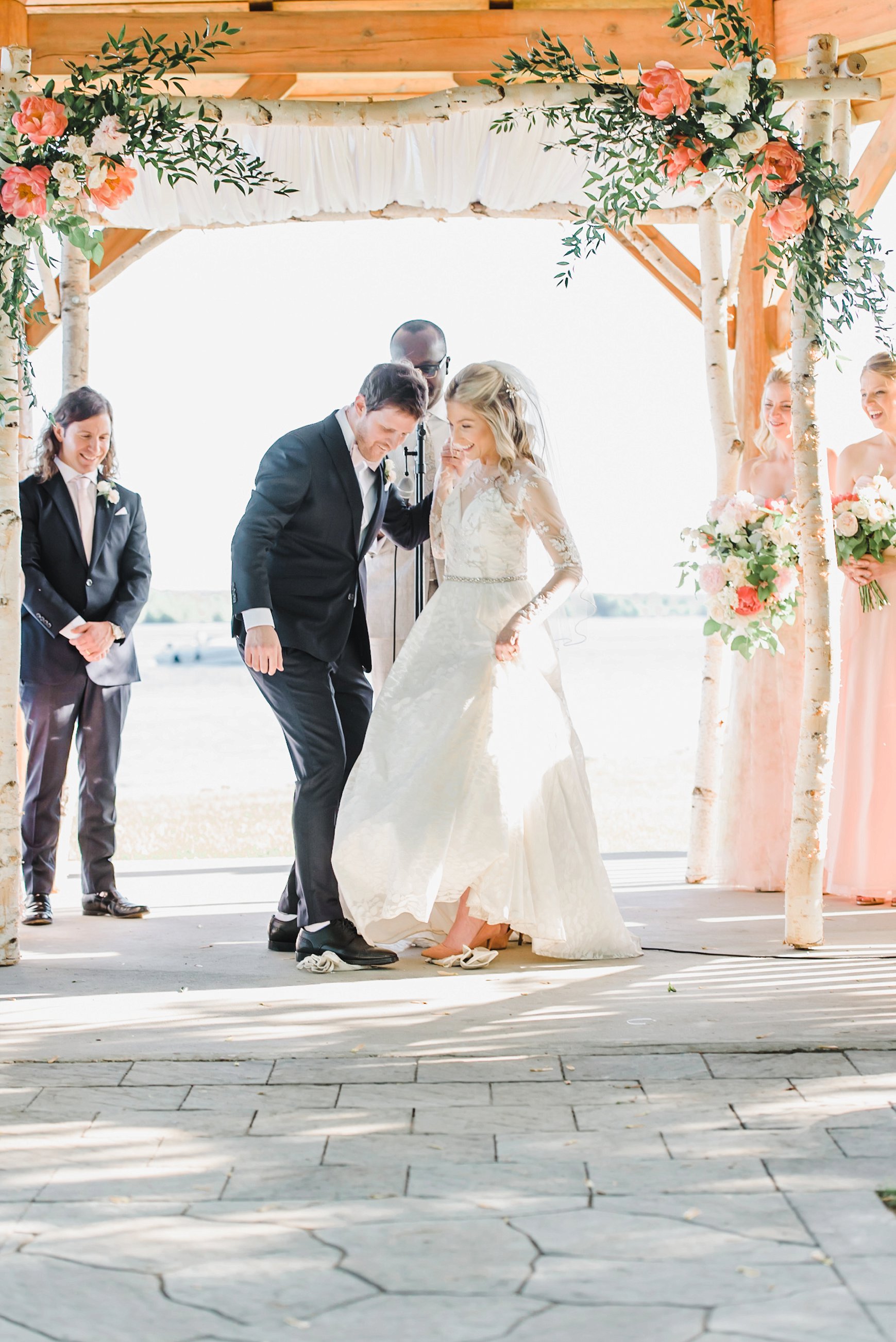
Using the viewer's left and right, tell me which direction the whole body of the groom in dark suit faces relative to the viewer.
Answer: facing the viewer and to the right of the viewer

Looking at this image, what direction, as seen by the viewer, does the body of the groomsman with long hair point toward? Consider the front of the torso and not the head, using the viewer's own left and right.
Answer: facing the viewer

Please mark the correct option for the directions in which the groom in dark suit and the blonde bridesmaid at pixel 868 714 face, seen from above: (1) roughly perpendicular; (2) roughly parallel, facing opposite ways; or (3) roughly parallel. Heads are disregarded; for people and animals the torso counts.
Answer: roughly perpendicular

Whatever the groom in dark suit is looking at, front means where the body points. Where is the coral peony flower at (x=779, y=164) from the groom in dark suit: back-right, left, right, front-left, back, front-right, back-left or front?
front-left

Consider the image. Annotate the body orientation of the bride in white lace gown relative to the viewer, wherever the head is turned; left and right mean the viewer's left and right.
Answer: facing the viewer and to the left of the viewer

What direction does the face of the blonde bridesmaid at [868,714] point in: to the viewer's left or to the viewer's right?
to the viewer's left

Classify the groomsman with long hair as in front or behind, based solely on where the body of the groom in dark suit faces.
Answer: behind

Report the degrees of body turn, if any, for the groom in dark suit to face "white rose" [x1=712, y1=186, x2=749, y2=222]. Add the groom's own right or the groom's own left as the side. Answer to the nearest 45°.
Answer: approximately 45° to the groom's own left

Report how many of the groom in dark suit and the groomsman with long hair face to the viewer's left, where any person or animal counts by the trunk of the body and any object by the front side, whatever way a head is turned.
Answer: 0

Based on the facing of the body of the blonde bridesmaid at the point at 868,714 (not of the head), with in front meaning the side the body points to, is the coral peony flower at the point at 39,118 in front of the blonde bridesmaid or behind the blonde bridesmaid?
in front
